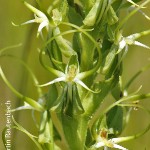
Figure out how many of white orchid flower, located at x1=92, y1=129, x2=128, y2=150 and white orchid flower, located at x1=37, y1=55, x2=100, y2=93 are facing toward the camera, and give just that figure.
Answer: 2

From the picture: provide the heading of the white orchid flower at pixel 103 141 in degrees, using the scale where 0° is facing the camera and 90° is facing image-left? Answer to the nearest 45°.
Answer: approximately 0°
